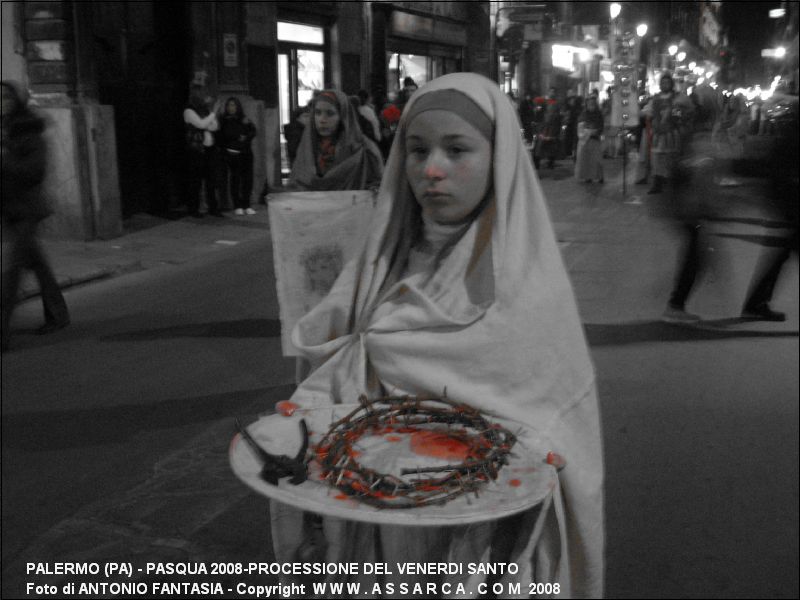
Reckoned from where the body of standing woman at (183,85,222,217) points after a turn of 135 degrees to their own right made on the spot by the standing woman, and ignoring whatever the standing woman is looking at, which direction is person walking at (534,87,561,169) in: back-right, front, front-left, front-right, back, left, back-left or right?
back-right

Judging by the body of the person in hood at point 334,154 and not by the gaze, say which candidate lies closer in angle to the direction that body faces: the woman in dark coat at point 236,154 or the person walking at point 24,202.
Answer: the person walking

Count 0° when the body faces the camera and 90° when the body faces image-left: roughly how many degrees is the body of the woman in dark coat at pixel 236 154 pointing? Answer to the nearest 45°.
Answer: approximately 0°

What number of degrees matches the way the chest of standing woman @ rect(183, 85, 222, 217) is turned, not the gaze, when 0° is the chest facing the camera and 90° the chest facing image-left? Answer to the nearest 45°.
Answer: approximately 315°

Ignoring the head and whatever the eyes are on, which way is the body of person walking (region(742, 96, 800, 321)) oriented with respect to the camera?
to the viewer's right

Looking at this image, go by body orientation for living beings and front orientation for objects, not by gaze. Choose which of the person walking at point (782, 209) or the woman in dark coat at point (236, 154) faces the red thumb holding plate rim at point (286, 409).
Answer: the woman in dark coat

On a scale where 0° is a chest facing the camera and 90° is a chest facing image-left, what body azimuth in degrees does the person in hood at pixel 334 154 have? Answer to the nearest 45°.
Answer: approximately 45°

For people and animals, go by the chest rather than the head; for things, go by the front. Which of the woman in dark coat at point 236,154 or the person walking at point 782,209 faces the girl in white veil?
the woman in dark coat

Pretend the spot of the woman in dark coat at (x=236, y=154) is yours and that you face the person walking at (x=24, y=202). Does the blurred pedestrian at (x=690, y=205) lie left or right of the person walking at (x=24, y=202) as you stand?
left
